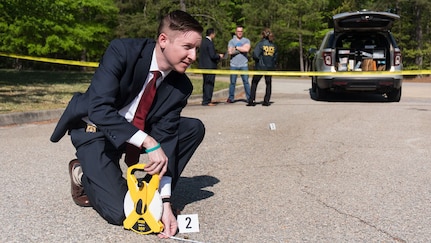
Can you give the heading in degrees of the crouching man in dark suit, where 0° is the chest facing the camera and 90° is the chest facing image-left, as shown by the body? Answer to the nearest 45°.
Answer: approximately 315°

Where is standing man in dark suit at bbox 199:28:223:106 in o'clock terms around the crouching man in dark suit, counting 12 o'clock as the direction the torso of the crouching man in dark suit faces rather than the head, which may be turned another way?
The standing man in dark suit is roughly at 8 o'clock from the crouching man in dark suit.

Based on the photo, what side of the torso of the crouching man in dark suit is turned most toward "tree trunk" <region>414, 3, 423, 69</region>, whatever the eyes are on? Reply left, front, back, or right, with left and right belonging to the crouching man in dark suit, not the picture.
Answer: left

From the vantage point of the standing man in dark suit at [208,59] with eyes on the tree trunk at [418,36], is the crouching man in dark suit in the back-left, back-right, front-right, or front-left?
back-right
